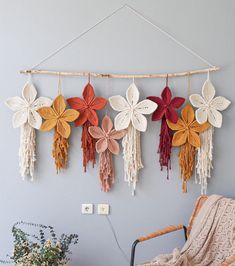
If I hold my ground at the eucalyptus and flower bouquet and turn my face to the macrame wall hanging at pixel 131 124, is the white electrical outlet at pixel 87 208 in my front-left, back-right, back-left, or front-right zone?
front-left

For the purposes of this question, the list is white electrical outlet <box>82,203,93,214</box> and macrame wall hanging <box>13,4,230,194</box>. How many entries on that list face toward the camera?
2

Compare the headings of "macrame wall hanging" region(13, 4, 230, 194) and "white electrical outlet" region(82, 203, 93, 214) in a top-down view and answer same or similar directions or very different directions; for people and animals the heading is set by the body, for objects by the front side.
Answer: same or similar directions

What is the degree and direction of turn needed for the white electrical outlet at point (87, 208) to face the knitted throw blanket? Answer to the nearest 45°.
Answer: approximately 45° to its left

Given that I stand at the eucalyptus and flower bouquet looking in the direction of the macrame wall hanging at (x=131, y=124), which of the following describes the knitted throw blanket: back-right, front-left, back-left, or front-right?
front-right

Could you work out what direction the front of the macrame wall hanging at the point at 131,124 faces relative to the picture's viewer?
facing the viewer
